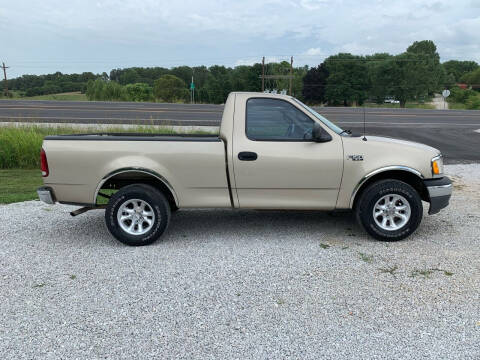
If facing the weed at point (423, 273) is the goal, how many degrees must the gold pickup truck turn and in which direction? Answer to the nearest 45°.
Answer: approximately 45° to its right

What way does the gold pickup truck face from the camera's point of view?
to the viewer's right

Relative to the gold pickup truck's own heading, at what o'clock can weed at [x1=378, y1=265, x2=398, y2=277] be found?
The weed is roughly at 1 o'clock from the gold pickup truck.
